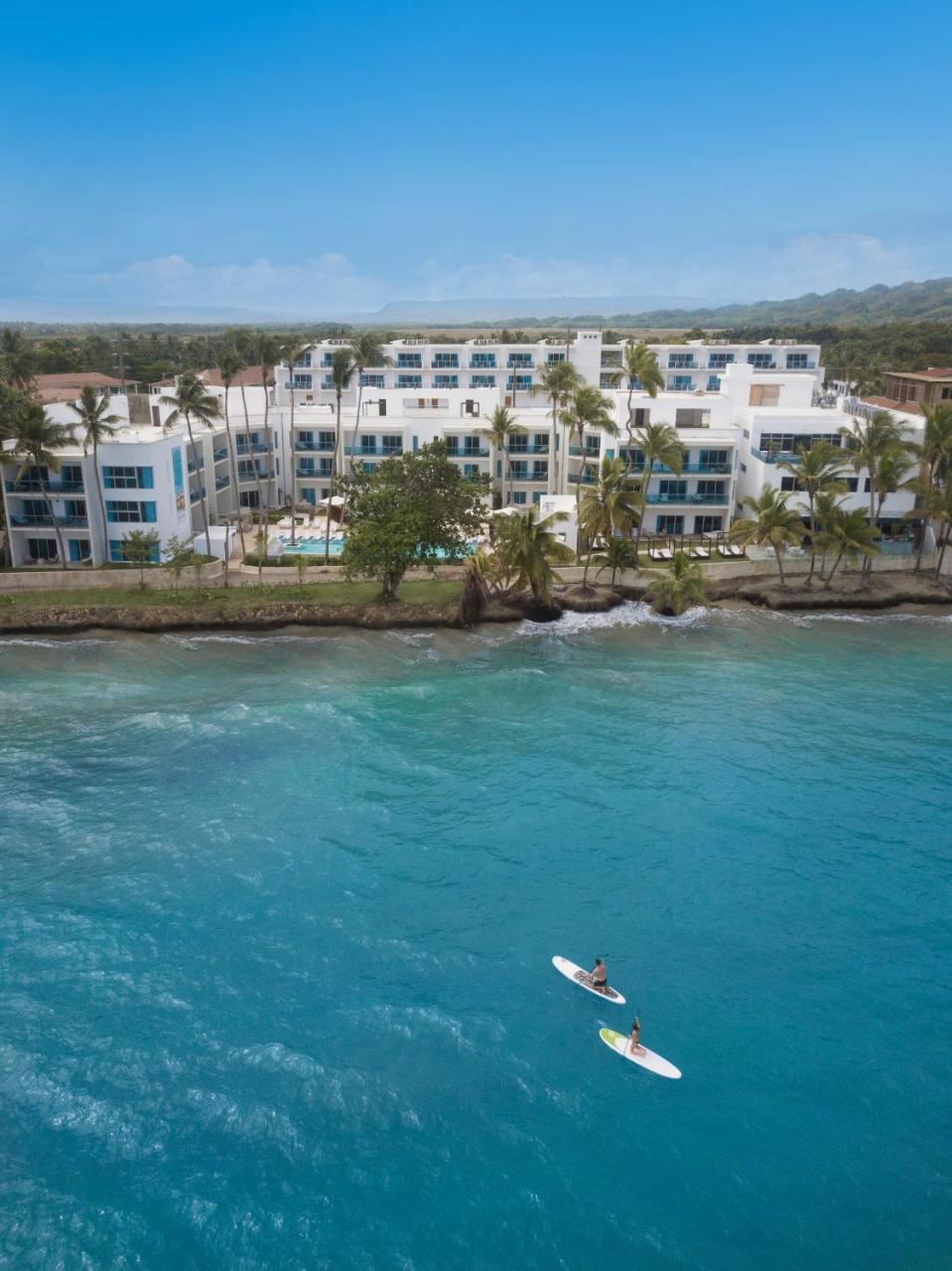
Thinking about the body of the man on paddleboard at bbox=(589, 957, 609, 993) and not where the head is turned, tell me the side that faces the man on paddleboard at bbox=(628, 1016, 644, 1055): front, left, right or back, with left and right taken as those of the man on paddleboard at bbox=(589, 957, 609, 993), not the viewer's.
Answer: back

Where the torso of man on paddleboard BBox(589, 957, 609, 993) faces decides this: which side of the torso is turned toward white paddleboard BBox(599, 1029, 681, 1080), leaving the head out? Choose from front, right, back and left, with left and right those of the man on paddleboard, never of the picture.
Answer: back

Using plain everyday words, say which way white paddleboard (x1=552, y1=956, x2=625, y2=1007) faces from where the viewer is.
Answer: facing away from the viewer and to the left of the viewer

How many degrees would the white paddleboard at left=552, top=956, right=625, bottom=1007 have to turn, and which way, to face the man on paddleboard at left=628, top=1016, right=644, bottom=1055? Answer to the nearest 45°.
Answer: approximately 180°

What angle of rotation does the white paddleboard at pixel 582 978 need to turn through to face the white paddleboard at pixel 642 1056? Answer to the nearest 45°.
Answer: approximately 180°

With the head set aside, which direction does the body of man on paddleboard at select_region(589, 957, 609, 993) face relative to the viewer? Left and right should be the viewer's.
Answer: facing away from the viewer and to the left of the viewer
